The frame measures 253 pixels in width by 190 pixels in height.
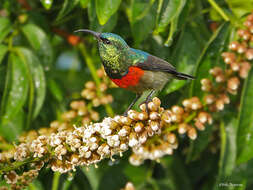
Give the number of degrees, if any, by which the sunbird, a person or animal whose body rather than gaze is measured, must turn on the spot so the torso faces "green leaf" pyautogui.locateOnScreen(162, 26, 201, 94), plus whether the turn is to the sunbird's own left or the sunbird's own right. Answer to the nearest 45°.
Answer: approximately 135° to the sunbird's own right

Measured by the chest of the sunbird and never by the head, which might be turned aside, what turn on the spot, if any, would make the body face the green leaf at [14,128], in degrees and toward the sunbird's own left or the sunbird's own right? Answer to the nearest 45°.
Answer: approximately 45° to the sunbird's own right

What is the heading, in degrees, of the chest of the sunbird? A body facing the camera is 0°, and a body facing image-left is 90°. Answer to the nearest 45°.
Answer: approximately 90°

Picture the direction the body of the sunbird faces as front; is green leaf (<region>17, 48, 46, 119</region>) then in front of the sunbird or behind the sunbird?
in front

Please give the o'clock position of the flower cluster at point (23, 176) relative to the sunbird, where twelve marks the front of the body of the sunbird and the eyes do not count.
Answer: The flower cluster is roughly at 11 o'clock from the sunbird.

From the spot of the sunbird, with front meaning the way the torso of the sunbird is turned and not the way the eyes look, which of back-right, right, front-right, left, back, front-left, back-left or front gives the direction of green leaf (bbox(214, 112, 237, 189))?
back-right

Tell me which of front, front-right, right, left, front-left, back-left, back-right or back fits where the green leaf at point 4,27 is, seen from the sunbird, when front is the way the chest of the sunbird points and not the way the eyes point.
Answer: front-right
